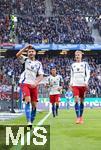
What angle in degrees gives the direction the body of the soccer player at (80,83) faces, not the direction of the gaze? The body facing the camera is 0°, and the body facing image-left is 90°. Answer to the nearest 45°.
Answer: approximately 0°

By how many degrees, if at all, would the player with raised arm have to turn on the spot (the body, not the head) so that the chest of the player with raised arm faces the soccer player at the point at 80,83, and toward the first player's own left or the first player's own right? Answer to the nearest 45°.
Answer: approximately 135° to the first player's own left

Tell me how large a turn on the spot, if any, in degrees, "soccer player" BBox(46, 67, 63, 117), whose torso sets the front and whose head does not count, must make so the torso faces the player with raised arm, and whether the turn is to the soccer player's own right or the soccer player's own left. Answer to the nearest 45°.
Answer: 0° — they already face them

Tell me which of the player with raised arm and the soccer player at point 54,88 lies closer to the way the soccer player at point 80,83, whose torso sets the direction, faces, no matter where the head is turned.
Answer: the player with raised arm

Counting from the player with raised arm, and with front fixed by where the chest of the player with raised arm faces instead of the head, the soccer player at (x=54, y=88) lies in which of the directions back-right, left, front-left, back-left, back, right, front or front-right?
back

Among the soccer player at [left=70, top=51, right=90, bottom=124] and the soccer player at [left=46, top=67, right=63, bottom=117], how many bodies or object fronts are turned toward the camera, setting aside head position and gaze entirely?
2

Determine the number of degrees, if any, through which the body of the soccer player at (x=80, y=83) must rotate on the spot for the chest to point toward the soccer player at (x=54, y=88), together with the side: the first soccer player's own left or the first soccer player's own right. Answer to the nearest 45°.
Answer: approximately 180°
